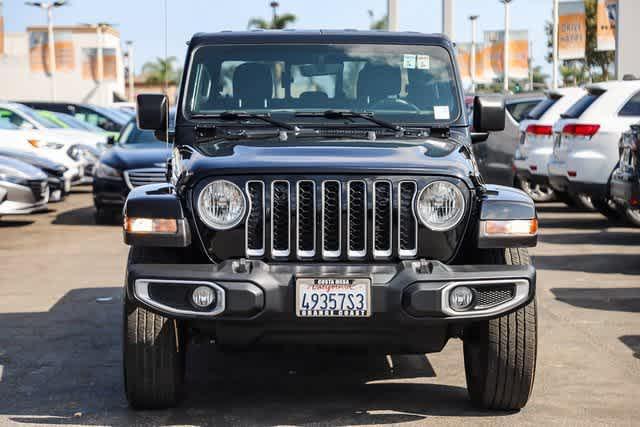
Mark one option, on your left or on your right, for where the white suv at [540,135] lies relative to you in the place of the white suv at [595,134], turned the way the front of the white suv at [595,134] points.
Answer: on your left

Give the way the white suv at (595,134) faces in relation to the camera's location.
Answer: facing away from the viewer and to the right of the viewer

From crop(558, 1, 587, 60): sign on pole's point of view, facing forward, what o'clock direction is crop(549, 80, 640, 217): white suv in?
The white suv is roughly at 12 o'clock from the sign on pole.

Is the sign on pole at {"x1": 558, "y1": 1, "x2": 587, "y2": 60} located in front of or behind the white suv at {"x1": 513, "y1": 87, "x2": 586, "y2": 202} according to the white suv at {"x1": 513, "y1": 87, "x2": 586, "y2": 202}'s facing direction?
in front

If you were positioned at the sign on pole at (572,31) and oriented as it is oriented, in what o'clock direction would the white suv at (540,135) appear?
The white suv is roughly at 12 o'clock from the sign on pole.

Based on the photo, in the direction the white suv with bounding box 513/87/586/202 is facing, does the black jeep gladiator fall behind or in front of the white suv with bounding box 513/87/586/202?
behind

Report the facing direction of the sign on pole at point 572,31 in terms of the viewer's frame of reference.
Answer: facing the viewer

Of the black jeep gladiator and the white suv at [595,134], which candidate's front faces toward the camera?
the black jeep gladiator

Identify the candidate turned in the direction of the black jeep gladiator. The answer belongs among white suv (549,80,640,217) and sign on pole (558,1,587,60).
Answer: the sign on pole

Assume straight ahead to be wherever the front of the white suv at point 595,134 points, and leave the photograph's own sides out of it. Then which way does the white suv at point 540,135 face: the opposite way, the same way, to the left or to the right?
the same way

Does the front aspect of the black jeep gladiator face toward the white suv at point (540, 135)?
no

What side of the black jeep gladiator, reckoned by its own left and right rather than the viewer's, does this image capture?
front

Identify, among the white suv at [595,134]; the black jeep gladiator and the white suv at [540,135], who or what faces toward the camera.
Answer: the black jeep gladiator

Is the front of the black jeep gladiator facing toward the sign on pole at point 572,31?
no

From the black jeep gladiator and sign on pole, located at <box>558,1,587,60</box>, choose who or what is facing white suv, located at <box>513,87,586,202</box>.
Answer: the sign on pole

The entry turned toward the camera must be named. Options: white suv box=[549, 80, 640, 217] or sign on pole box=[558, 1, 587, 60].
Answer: the sign on pole

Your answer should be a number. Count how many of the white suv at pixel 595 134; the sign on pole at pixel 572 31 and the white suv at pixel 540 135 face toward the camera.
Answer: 1

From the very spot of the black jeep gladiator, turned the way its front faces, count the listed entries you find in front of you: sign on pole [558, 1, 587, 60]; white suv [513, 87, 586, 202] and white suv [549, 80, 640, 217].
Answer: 0

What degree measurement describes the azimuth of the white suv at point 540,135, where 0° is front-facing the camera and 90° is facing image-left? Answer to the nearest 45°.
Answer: approximately 225°

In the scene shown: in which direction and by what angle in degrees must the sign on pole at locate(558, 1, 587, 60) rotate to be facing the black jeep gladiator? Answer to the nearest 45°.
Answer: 0° — it already faces it

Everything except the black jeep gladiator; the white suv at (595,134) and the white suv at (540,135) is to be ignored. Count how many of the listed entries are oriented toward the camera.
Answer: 1
